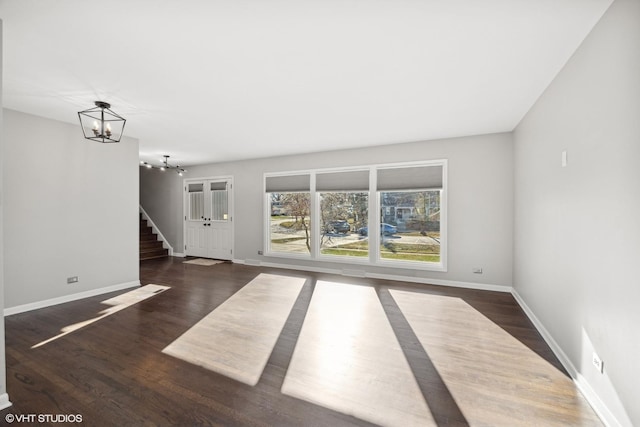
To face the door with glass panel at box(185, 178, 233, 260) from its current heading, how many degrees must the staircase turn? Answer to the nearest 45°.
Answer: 0° — it already faces it

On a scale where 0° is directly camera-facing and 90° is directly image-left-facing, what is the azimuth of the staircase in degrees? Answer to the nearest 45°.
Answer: approximately 315°

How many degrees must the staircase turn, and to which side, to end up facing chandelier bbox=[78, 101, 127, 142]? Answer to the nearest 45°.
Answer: approximately 45° to its right

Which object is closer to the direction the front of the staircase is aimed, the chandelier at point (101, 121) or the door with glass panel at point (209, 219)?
the door with glass panel
